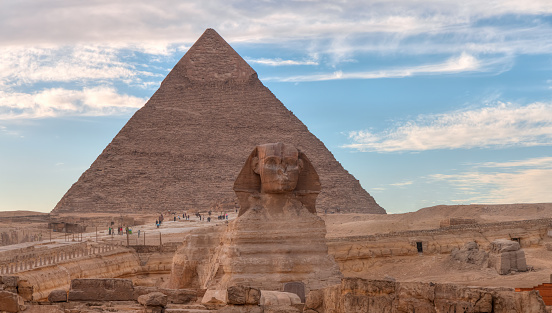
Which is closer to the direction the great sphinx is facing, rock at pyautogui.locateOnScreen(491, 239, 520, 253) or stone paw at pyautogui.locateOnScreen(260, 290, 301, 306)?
the stone paw

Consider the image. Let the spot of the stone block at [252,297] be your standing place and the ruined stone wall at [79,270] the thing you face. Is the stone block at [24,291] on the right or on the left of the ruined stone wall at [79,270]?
left

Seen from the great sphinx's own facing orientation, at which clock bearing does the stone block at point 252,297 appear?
The stone block is roughly at 12 o'clock from the great sphinx.

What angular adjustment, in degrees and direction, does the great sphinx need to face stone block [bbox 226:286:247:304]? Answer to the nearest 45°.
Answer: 0° — it already faces it

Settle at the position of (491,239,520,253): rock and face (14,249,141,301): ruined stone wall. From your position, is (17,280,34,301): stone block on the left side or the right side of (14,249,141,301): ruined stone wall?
left

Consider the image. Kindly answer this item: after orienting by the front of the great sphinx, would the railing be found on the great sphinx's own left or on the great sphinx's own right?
on the great sphinx's own right

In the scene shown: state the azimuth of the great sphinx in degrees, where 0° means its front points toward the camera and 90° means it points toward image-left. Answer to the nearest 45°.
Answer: approximately 0°

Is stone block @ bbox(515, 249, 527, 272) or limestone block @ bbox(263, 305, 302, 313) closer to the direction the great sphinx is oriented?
the limestone block

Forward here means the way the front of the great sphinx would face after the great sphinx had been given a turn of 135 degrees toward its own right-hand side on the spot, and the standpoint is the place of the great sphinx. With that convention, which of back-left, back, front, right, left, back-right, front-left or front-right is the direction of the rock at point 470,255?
right

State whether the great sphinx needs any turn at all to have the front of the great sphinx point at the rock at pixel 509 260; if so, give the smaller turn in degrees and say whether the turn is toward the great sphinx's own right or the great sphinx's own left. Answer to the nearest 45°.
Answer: approximately 135° to the great sphinx's own left

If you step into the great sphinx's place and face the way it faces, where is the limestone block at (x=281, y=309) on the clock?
The limestone block is roughly at 12 o'clock from the great sphinx.

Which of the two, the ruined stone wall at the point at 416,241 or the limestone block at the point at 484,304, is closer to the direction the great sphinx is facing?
the limestone block

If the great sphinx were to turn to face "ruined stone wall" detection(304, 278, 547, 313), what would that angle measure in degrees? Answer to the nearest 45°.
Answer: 0° — it already faces it
